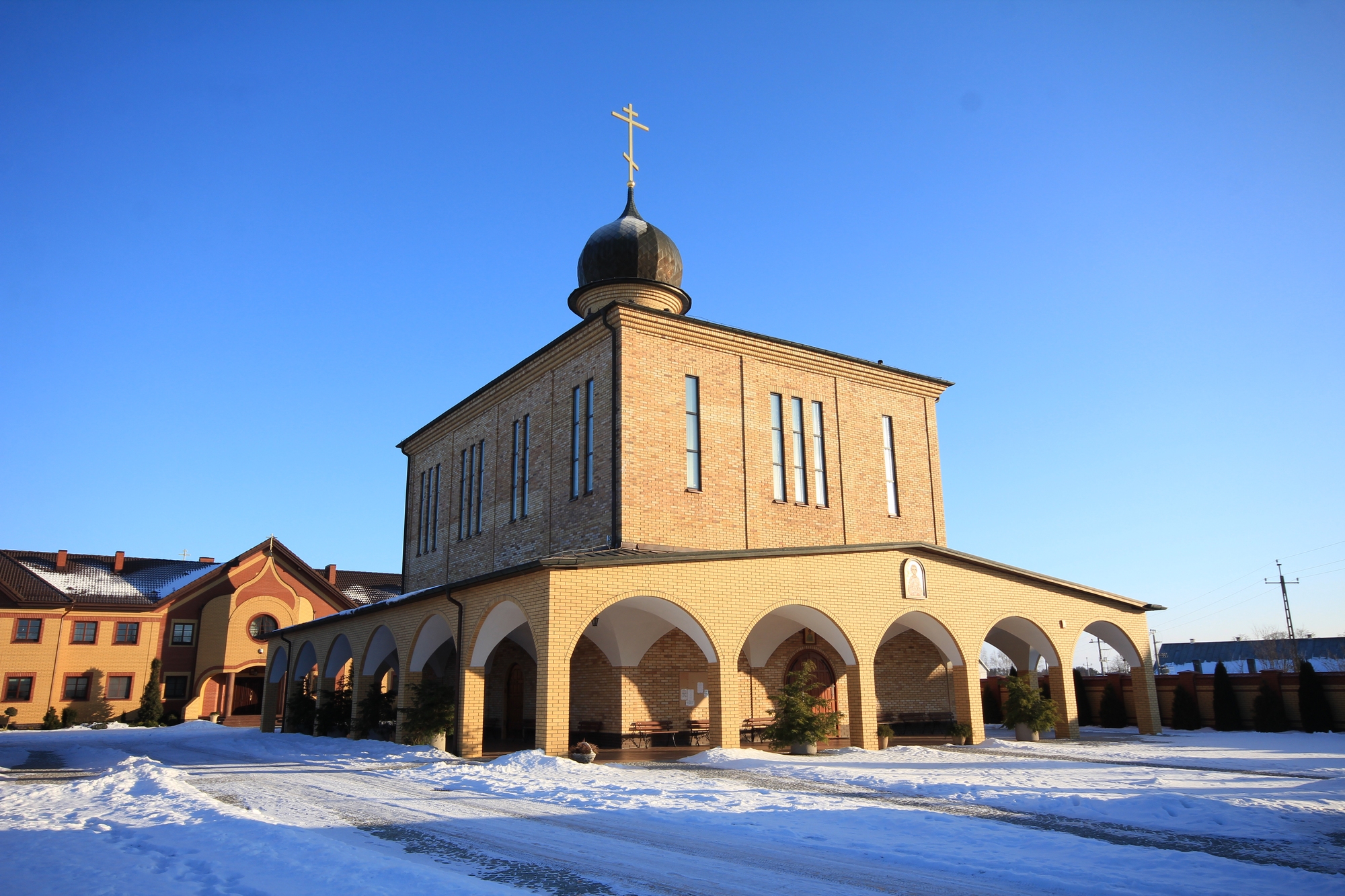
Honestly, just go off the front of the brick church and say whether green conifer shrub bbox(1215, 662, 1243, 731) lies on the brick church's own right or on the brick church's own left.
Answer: on the brick church's own left

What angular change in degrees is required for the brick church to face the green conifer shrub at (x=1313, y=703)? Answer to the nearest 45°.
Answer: approximately 45° to its left

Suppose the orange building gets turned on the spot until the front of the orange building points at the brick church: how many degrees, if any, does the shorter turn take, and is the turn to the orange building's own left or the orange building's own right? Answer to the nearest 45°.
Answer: approximately 45° to the orange building's own left

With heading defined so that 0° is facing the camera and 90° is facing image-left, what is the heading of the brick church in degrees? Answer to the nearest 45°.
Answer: approximately 315°

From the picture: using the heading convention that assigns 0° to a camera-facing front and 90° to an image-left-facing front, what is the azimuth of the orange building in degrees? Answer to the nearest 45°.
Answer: approximately 0°

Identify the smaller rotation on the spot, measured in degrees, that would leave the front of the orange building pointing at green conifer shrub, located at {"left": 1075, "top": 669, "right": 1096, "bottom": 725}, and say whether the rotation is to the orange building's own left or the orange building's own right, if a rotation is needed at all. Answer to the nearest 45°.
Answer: approximately 45° to the orange building's own left

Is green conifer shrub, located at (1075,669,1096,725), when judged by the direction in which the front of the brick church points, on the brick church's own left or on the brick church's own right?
on the brick church's own left

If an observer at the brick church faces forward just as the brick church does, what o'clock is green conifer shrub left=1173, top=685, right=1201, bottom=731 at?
The green conifer shrub is roughly at 10 o'clock from the brick church.
